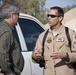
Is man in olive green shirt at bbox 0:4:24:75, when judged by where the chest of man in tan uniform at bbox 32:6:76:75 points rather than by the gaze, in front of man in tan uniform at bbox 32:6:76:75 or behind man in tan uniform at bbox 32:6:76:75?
in front

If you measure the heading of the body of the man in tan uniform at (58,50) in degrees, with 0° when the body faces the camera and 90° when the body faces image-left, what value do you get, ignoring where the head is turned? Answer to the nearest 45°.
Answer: approximately 45°

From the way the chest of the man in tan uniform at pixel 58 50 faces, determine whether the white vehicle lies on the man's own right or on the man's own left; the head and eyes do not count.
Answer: on the man's own right

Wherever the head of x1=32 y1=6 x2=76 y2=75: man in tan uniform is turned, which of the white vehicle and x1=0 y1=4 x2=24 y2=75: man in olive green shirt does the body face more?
the man in olive green shirt
